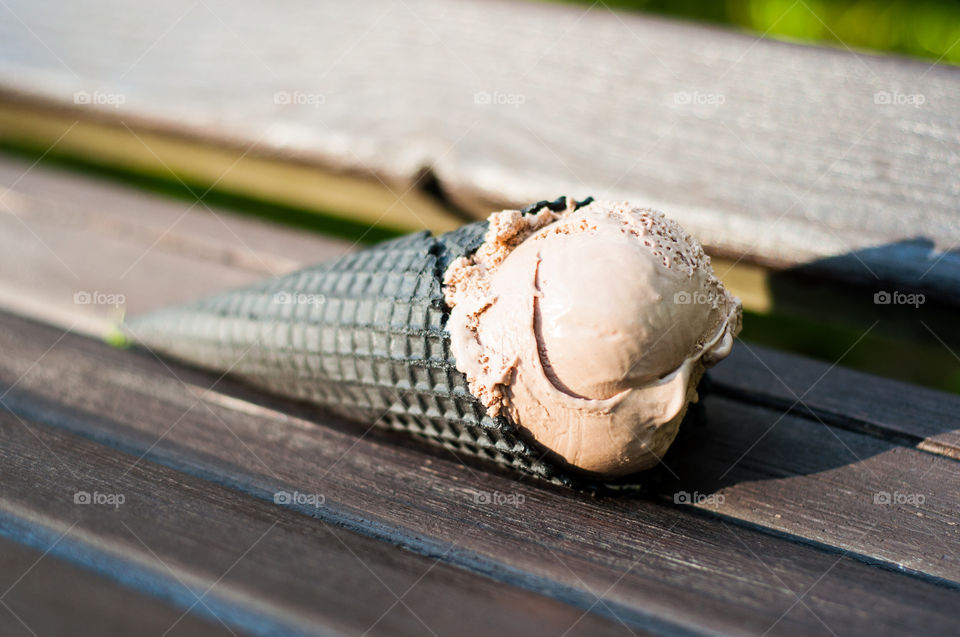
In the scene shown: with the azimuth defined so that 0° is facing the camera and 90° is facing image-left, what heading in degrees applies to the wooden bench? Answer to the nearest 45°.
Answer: approximately 45°
